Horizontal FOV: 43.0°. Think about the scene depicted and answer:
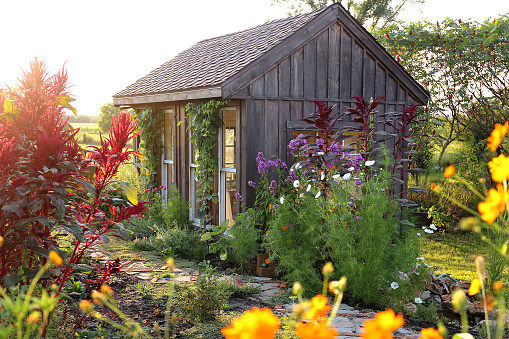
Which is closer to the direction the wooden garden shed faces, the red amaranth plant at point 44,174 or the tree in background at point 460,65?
the red amaranth plant

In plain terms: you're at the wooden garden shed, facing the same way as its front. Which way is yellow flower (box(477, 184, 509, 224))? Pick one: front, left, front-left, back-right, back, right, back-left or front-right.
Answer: front-left

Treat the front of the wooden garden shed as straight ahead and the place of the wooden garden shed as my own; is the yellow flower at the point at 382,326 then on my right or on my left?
on my left

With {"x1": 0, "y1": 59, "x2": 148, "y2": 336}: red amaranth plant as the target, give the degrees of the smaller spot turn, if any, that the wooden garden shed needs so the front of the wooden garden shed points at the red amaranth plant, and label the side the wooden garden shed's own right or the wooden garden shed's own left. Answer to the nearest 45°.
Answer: approximately 45° to the wooden garden shed's own left

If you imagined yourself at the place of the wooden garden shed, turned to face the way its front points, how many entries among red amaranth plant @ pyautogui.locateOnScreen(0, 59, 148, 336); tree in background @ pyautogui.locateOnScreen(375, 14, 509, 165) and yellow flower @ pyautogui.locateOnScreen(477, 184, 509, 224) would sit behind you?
1

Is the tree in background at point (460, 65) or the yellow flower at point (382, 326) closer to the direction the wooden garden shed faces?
the yellow flower

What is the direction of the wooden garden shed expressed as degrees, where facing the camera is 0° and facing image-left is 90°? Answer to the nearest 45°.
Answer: approximately 45°

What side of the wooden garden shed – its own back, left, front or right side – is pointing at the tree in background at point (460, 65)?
back

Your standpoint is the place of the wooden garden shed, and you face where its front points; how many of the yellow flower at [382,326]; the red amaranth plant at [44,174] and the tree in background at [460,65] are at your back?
1

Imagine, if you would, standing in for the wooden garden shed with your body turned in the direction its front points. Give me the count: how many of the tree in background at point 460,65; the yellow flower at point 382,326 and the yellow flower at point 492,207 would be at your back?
1

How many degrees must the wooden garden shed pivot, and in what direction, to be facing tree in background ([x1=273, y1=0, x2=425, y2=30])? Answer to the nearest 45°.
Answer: approximately 135° to its right
